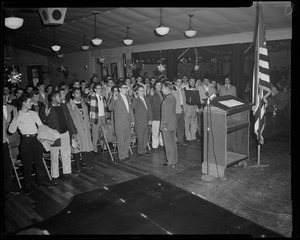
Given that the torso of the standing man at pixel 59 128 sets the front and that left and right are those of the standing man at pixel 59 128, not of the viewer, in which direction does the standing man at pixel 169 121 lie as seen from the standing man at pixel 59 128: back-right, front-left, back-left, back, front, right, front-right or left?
front-left

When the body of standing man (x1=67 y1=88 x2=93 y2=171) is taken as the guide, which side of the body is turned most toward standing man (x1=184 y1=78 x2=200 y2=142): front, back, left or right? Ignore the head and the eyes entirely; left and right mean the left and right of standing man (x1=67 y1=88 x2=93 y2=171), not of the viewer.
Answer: left

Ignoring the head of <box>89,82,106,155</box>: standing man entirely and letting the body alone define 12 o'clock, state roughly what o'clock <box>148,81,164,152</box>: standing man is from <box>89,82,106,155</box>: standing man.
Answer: <box>148,81,164,152</box>: standing man is roughly at 10 o'clock from <box>89,82,106,155</box>: standing man.

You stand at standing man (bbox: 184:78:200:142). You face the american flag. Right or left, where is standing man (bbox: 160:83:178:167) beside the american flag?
right

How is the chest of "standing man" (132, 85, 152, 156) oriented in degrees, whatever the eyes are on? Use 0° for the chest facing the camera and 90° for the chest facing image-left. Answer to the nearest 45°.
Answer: approximately 315°

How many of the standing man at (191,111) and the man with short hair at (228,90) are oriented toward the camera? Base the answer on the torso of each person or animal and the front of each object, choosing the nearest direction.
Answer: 2

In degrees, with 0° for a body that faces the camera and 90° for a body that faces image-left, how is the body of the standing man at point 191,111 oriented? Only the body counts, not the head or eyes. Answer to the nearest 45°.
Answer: approximately 0°

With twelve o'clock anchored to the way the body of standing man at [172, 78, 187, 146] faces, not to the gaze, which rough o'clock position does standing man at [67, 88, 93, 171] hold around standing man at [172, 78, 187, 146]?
standing man at [67, 88, 93, 171] is roughly at 3 o'clock from standing man at [172, 78, 187, 146].

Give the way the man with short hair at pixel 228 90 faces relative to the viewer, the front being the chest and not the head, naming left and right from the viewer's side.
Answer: facing the viewer

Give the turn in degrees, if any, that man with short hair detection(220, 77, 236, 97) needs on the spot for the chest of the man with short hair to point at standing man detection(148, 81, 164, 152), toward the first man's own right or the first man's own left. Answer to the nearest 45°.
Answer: approximately 45° to the first man's own right

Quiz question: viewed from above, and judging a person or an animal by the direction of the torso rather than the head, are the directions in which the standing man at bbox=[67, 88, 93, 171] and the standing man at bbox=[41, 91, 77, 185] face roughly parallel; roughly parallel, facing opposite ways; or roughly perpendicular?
roughly parallel

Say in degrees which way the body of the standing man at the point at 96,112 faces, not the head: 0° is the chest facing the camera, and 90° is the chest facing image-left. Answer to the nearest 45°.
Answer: approximately 315°

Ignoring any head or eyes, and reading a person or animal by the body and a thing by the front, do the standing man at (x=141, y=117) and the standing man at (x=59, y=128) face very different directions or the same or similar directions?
same or similar directions

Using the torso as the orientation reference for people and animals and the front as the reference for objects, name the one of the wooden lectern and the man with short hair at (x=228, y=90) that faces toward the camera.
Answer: the man with short hair

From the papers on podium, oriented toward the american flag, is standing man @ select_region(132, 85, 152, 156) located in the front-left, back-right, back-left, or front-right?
back-left

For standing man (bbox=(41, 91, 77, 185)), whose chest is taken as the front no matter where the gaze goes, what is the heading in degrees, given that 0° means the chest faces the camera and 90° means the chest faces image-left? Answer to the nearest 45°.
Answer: approximately 315°

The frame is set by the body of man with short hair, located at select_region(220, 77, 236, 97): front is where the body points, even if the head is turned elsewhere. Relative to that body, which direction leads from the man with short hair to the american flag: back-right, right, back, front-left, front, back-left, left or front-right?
front

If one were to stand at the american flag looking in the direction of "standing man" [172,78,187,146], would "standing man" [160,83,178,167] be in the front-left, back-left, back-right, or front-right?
front-left
